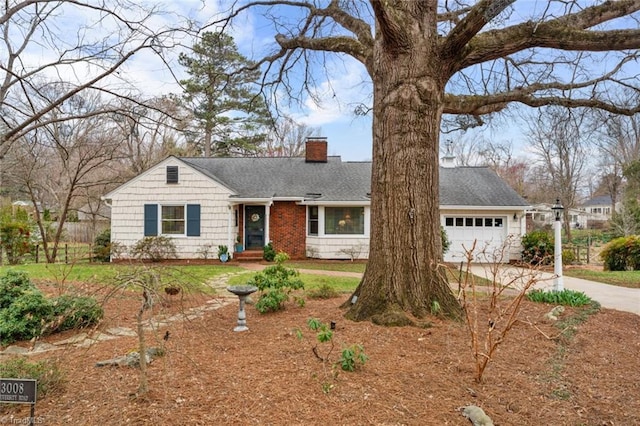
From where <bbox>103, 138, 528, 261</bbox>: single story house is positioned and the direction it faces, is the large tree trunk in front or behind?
in front

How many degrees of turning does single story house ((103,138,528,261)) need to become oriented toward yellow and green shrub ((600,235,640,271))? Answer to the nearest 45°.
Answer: approximately 90° to its left

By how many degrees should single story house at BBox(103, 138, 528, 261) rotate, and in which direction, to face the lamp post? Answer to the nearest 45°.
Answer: approximately 45° to its left

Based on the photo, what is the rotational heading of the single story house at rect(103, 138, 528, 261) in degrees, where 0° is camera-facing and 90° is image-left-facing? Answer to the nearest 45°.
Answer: approximately 0°

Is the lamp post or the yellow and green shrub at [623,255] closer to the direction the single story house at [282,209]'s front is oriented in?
the lamp post
